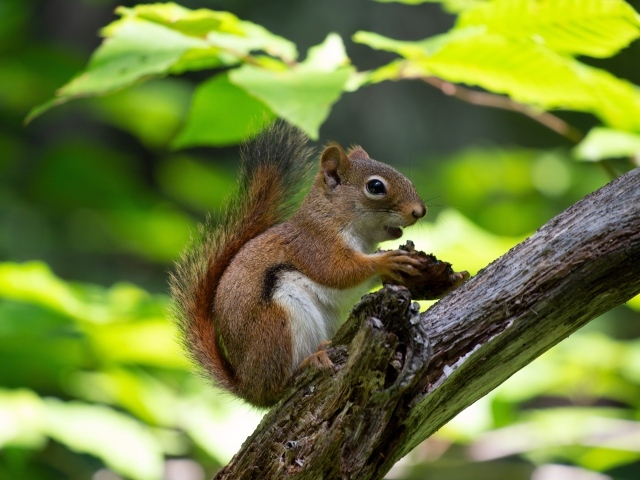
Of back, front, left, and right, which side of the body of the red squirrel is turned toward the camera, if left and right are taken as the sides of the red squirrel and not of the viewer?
right

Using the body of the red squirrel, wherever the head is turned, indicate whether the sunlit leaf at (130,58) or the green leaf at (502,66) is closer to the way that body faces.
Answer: the green leaf
